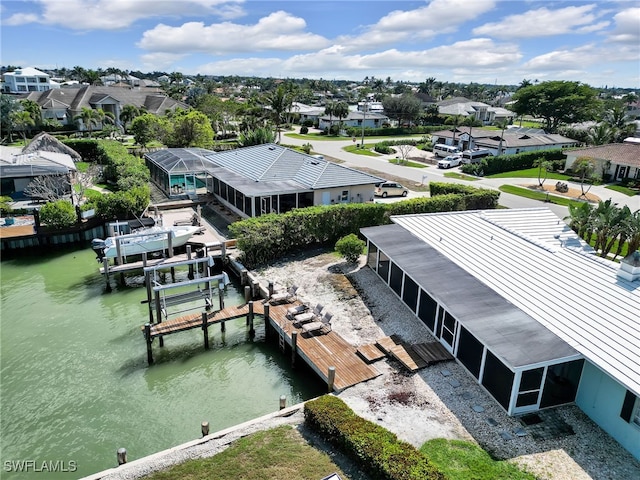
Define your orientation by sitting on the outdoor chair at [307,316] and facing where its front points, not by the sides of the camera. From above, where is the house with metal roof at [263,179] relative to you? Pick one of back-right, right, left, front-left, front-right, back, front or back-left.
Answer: back-right

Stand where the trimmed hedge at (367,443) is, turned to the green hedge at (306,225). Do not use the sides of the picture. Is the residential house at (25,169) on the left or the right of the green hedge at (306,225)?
left

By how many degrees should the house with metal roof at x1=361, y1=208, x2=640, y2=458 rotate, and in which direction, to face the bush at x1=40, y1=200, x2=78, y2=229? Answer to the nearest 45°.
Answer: approximately 135° to its left

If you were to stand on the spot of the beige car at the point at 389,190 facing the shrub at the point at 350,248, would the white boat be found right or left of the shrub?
right

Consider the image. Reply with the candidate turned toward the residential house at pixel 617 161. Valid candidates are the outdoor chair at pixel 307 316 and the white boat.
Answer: the white boat

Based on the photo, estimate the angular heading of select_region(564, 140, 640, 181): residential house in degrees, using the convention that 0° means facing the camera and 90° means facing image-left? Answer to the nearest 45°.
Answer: approximately 45°

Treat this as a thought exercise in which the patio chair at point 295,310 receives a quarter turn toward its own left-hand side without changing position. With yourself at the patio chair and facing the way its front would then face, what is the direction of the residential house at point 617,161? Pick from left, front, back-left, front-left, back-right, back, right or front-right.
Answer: left

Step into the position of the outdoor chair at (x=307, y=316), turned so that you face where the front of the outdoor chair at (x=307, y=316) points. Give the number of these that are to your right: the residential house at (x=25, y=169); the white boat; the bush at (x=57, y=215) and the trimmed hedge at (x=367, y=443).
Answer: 3

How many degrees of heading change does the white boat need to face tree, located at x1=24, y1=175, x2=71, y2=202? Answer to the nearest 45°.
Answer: approximately 135° to its left

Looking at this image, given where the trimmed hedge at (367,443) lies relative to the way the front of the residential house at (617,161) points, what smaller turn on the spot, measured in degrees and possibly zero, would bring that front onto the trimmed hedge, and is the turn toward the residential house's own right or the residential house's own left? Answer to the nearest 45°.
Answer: approximately 45° to the residential house's own left

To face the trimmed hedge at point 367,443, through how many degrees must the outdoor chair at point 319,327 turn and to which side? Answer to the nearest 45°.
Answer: approximately 45° to its left

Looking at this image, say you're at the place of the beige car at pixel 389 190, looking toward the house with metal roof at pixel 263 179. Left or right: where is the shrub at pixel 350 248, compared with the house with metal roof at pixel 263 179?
left

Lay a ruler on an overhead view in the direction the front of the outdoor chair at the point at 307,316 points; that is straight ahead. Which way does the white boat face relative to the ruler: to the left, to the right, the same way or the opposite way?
the opposite way

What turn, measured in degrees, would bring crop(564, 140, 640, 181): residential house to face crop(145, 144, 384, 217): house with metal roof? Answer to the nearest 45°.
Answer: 0° — it already faces it

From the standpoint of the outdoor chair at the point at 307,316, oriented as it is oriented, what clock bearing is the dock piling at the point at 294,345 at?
The dock piling is roughly at 11 o'clock from the outdoor chair.
